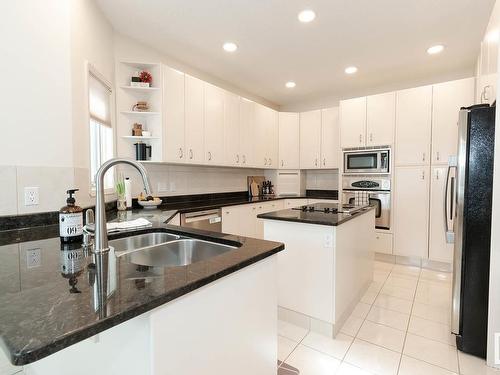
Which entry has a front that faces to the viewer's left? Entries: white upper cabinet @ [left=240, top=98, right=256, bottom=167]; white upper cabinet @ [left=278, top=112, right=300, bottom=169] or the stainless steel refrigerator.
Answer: the stainless steel refrigerator

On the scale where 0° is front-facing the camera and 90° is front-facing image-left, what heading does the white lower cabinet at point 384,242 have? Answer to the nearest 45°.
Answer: approximately 0°

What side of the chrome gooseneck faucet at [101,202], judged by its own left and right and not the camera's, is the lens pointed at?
right

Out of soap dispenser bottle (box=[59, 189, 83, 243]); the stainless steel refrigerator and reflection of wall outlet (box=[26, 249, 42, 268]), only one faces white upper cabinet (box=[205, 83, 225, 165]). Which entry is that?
the stainless steel refrigerator

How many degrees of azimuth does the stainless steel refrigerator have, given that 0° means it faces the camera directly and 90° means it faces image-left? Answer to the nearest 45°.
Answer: approximately 90°

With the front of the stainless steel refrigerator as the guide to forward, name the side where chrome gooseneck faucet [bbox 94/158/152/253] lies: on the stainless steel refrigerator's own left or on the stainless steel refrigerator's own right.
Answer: on the stainless steel refrigerator's own left
